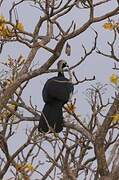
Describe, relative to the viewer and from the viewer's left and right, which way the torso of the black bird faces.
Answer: facing away from the viewer and to the right of the viewer
